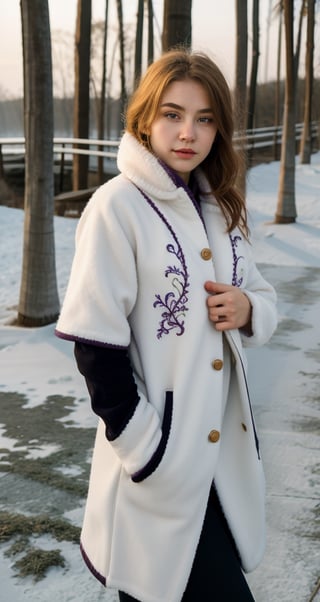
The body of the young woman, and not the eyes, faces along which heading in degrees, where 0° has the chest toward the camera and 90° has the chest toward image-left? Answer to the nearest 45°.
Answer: approximately 315°

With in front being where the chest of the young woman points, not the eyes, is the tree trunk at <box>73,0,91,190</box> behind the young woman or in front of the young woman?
behind

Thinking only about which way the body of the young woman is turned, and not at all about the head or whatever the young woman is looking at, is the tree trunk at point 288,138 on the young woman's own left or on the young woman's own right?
on the young woman's own left

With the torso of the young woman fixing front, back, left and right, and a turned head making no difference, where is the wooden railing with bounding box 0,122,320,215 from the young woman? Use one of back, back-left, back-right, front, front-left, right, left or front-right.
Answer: back-left

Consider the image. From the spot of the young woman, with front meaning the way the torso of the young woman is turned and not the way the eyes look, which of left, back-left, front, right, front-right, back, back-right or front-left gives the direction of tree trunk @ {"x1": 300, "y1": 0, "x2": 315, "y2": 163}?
back-left

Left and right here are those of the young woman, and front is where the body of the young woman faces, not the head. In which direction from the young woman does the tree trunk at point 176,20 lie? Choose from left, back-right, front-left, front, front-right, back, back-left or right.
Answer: back-left
